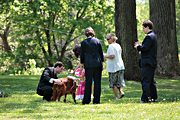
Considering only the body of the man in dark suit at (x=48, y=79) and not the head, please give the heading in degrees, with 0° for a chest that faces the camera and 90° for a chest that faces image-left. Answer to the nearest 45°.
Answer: approximately 270°

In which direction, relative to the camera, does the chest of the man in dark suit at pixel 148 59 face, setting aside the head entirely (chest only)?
to the viewer's left

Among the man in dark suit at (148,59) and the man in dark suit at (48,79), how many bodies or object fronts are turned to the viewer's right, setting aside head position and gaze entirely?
1

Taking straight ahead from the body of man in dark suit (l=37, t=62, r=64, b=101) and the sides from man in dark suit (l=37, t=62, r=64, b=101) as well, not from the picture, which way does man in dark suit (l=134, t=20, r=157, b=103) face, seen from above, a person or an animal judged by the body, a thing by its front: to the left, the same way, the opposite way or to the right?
the opposite way

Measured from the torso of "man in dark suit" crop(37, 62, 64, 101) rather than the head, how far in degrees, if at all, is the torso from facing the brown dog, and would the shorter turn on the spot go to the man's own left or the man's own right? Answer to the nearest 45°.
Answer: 0° — they already face it

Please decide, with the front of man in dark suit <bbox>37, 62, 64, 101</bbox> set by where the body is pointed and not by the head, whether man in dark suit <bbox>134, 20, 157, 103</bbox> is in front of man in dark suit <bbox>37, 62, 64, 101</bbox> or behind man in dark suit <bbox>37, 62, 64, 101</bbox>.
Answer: in front

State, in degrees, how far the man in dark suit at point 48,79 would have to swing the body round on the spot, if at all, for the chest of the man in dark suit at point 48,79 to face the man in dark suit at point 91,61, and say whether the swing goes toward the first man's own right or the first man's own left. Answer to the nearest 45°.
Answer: approximately 45° to the first man's own right

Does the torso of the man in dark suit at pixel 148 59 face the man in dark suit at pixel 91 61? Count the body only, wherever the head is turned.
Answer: yes

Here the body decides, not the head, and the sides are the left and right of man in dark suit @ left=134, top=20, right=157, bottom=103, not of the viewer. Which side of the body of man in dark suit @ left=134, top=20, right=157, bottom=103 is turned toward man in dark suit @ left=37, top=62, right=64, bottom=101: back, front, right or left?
front

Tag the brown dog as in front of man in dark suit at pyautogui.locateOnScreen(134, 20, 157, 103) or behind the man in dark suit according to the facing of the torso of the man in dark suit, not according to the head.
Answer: in front
